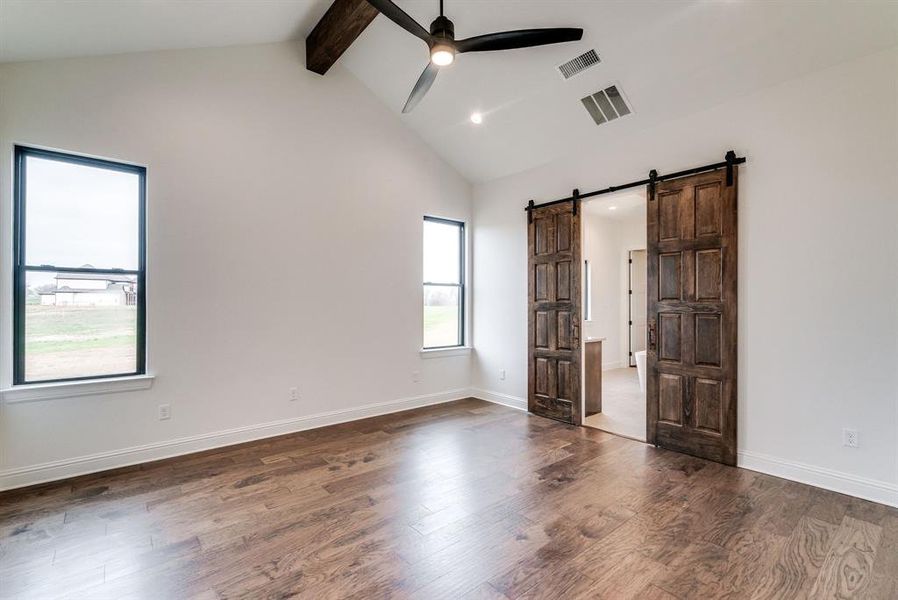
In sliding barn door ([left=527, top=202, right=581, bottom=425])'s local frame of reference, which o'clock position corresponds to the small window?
The small window is roughly at 2 o'clock from the sliding barn door.

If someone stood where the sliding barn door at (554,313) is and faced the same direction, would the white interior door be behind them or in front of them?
behind

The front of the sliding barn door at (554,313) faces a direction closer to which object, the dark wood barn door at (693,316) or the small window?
the small window

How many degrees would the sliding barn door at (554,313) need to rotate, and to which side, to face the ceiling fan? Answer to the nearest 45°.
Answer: approximately 45° to its left

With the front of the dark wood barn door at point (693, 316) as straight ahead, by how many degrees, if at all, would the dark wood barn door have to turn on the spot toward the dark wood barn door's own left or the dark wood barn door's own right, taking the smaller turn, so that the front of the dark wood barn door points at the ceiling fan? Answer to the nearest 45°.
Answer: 0° — it already faces it

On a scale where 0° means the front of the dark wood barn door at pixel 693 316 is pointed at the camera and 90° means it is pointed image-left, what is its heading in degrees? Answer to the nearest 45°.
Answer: approximately 45°

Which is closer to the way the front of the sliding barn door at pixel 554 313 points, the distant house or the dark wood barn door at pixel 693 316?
the distant house

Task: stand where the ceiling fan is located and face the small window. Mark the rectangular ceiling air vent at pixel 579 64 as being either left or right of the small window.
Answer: right

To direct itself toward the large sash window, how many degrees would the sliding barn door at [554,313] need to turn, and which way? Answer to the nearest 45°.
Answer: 0° — it already faces it

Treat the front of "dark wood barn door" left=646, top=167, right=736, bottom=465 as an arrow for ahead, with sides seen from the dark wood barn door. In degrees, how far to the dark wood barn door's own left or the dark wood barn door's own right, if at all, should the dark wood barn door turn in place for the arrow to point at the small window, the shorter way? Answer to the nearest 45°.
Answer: approximately 45° to the dark wood barn door's own right

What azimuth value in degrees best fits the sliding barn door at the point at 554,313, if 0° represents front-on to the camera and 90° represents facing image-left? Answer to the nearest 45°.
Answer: approximately 45°
